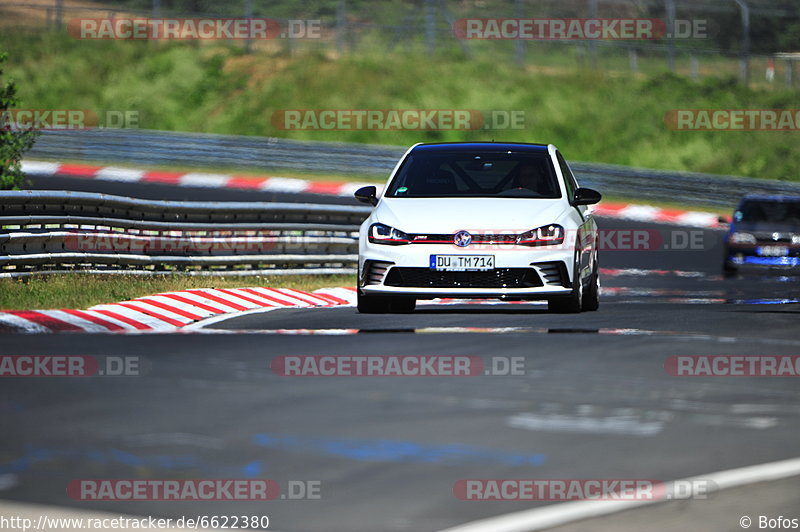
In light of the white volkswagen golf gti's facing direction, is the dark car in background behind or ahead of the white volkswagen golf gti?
behind

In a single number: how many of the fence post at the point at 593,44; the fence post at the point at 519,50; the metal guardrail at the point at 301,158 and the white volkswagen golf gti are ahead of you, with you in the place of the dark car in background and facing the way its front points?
1

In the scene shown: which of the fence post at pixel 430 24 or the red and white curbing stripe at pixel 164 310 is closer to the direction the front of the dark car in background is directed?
the red and white curbing stripe

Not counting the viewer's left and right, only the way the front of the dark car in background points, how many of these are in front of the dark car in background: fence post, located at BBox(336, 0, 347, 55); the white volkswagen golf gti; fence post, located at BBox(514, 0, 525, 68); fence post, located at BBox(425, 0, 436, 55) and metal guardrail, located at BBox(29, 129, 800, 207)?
1

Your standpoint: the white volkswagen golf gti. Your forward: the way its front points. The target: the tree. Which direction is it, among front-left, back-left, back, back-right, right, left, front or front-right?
back-right

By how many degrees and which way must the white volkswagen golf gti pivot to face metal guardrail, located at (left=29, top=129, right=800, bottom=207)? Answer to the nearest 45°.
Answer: approximately 180°

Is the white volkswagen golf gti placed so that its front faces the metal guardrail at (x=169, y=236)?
no

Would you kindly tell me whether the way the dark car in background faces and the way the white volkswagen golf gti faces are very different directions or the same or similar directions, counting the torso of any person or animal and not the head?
same or similar directions

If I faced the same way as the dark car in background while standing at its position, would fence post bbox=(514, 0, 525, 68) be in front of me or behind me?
behind

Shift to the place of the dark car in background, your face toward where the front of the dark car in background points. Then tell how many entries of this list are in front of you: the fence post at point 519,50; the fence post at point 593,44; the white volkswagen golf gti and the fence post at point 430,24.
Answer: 1

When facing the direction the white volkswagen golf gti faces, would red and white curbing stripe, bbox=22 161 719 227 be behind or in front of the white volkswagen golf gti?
behind

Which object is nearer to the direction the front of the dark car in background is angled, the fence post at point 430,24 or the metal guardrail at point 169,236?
the metal guardrail

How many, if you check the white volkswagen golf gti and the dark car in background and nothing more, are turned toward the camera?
2

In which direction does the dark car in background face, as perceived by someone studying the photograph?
facing the viewer

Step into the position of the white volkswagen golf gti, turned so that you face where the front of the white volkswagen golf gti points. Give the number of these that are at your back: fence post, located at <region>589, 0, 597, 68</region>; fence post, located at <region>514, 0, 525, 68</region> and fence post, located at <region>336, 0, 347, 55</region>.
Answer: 3

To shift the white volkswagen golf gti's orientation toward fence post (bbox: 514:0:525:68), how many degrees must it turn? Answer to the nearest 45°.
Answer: approximately 180°

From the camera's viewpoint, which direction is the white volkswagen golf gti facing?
toward the camera
